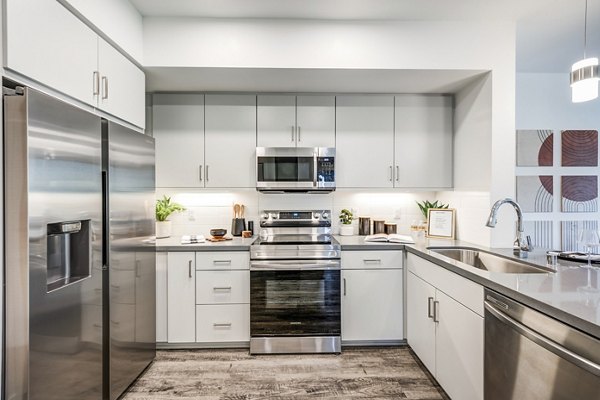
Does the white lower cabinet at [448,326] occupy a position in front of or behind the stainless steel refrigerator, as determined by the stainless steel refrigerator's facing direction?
in front

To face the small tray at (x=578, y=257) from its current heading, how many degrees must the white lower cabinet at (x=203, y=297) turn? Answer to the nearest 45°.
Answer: approximately 45° to its left

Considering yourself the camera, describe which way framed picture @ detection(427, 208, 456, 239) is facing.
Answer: facing the viewer

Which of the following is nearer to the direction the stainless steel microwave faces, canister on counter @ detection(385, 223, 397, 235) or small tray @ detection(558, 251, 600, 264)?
the small tray

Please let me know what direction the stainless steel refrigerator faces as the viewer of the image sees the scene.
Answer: facing the viewer and to the right of the viewer

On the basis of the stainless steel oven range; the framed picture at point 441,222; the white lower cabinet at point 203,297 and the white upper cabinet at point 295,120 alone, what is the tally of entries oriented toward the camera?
4

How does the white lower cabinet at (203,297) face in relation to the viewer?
toward the camera

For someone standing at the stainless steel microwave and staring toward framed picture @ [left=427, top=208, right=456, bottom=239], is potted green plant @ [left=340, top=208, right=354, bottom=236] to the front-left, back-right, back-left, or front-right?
front-left

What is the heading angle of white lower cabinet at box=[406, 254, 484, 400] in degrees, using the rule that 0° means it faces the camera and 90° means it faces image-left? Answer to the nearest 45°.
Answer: approximately 45°

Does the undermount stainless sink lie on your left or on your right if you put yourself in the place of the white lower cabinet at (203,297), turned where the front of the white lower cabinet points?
on your left

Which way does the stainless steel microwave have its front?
toward the camera

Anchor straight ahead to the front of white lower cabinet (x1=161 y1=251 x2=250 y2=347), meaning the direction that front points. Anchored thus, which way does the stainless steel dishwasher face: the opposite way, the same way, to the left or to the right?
to the right

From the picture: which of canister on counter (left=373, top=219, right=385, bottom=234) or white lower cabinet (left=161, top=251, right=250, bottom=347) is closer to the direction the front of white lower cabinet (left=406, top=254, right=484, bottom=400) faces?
the white lower cabinet

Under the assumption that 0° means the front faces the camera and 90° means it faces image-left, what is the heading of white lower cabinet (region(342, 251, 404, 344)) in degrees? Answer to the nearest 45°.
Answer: approximately 0°
